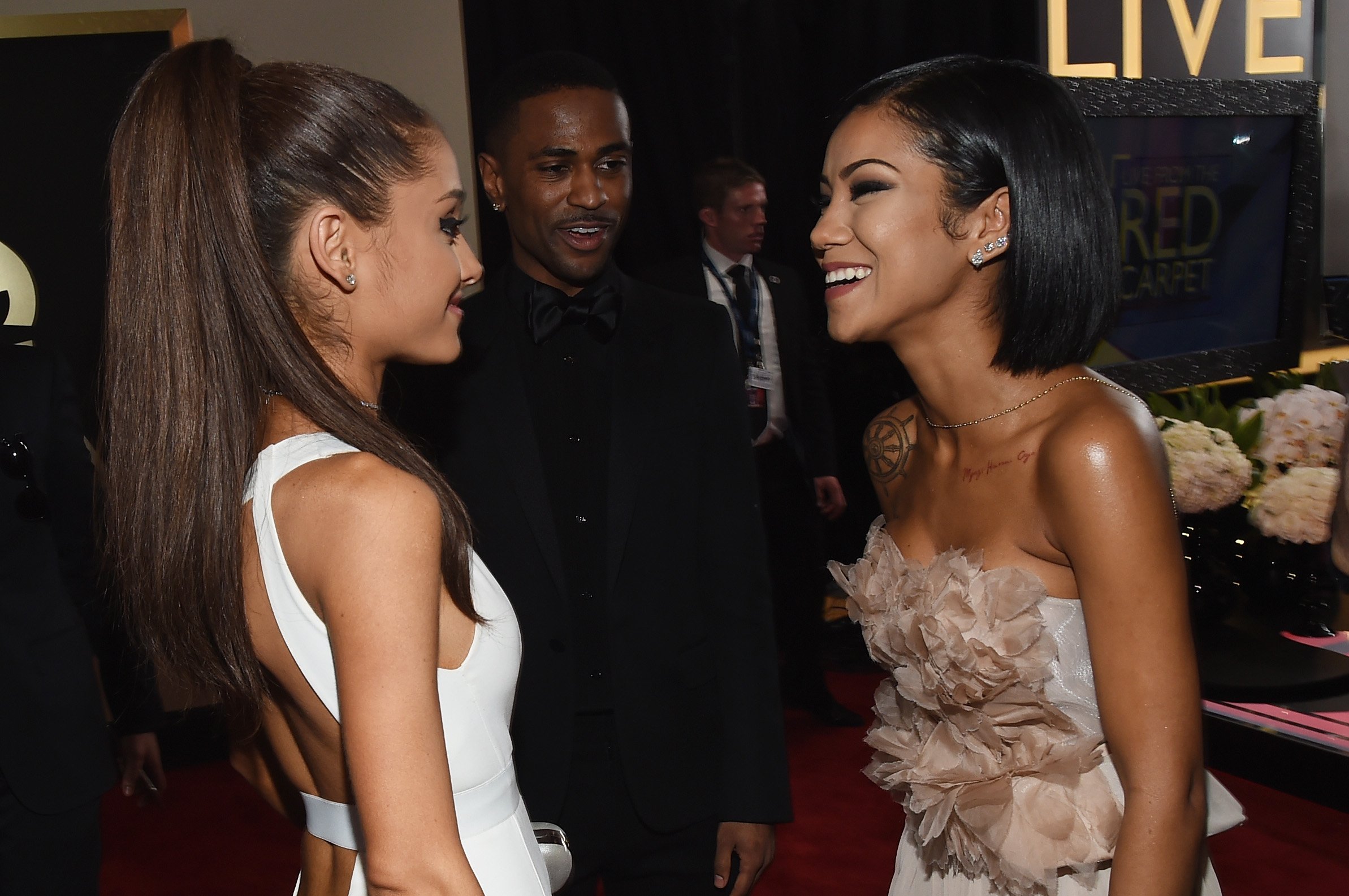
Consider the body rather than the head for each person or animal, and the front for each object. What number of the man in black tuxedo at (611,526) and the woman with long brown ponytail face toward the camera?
1

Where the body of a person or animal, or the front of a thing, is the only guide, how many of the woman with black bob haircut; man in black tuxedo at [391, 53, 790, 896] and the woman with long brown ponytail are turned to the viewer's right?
1

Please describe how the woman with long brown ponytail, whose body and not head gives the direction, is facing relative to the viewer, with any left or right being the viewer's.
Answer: facing to the right of the viewer

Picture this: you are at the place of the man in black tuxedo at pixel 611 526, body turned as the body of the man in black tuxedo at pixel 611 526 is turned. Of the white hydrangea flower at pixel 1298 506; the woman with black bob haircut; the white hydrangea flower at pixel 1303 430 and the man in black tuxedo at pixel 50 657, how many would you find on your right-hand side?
1

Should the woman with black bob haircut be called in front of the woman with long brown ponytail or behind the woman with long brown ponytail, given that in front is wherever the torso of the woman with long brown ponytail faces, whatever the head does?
in front

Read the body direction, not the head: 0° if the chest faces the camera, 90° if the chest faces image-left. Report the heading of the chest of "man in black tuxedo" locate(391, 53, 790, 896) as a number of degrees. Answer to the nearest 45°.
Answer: approximately 0°

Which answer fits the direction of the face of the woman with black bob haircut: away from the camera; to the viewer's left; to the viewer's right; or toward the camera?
to the viewer's left

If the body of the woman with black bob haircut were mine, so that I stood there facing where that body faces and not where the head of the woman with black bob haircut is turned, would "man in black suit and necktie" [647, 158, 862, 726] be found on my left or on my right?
on my right

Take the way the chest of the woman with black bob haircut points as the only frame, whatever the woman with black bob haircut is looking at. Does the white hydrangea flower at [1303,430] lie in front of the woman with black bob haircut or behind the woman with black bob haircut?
behind

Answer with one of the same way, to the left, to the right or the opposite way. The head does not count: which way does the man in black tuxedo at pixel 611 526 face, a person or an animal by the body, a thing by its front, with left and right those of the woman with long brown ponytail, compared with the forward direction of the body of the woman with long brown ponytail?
to the right

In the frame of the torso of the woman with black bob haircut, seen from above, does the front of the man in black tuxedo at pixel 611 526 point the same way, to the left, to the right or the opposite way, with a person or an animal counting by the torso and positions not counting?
to the left
